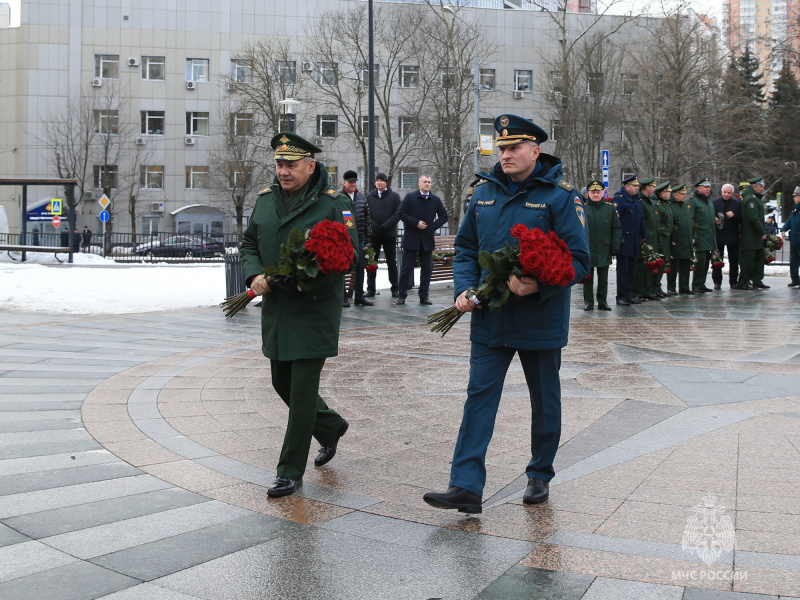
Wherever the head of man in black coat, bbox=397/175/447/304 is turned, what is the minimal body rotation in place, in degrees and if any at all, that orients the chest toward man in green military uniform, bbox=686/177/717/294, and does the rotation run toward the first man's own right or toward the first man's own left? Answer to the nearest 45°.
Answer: approximately 135° to the first man's own left

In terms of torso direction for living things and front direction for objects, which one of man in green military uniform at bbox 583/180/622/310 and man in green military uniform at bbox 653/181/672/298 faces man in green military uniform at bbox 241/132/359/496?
man in green military uniform at bbox 583/180/622/310

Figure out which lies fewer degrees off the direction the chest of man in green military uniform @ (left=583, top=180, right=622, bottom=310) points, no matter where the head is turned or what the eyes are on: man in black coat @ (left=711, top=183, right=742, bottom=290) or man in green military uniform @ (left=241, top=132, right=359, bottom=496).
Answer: the man in green military uniform

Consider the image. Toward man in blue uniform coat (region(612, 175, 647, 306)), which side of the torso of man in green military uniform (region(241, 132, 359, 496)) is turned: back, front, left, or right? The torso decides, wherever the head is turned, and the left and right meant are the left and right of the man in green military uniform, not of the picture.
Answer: back

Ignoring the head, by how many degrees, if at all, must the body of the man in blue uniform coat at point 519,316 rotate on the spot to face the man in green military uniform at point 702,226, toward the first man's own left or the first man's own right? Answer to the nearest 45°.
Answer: approximately 135° to the first man's own right

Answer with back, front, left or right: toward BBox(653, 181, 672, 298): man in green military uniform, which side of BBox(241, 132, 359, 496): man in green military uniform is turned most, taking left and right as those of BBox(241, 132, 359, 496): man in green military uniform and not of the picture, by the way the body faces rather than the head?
back
